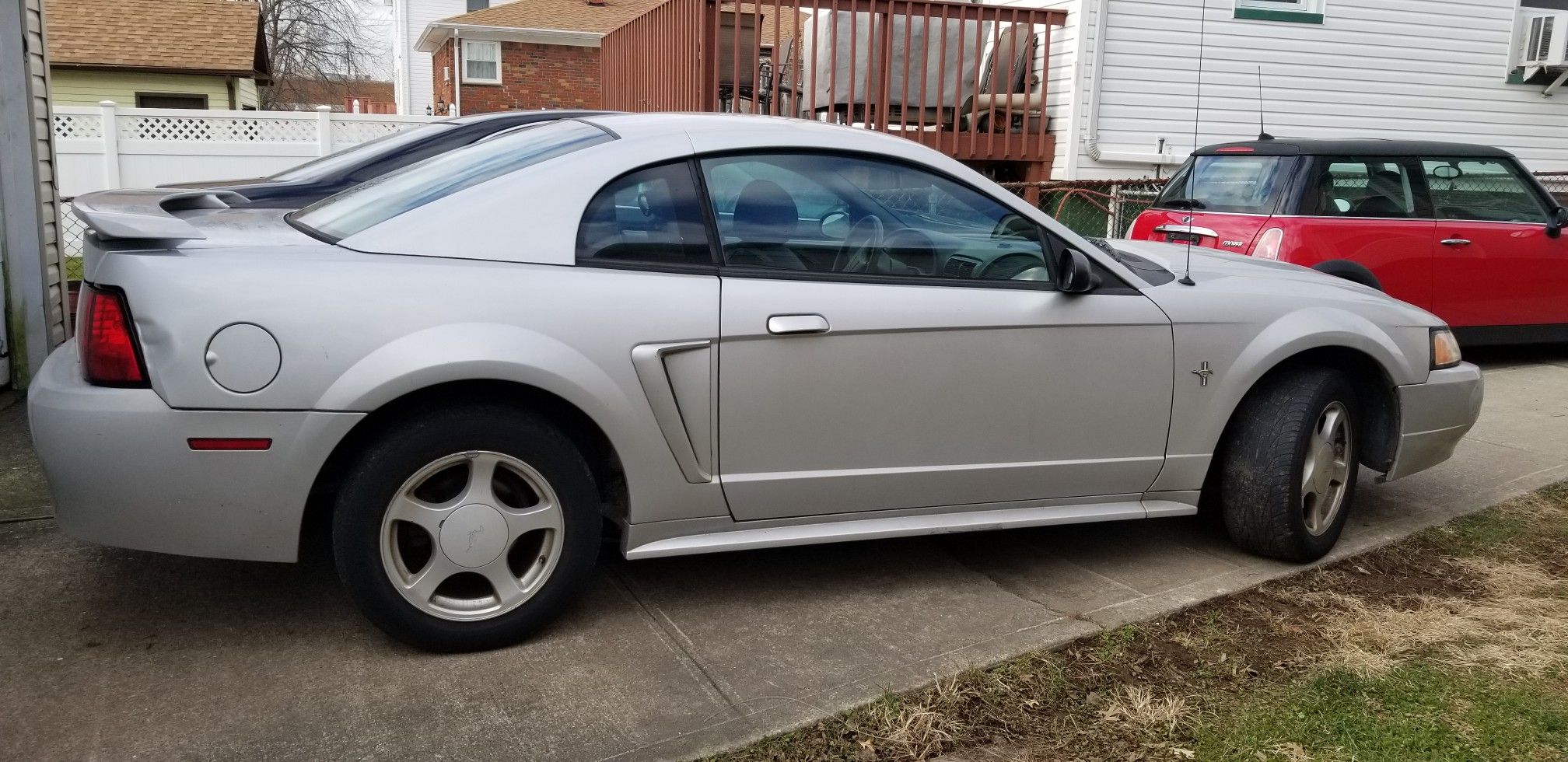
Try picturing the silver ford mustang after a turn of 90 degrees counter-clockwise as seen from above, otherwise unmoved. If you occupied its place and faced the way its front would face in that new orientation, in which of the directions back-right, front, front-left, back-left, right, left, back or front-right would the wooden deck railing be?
front

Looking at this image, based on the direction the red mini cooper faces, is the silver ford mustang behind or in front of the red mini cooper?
behind

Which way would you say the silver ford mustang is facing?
to the viewer's right

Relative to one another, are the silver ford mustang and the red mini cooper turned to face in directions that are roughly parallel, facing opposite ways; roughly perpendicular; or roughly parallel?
roughly parallel

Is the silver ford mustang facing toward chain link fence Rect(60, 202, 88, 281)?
no

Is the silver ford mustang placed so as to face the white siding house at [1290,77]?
no

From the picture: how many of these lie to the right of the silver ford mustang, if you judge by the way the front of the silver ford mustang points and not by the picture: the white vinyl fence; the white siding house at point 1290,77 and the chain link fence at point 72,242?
0

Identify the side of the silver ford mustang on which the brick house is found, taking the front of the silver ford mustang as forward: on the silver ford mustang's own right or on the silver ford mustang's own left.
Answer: on the silver ford mustang's own left

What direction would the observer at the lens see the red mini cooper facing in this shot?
facing away from the viewer and to the right of the viewer

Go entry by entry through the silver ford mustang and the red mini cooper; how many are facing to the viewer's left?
0

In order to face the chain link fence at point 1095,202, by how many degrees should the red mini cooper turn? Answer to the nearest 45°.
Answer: approximately 90° to its left

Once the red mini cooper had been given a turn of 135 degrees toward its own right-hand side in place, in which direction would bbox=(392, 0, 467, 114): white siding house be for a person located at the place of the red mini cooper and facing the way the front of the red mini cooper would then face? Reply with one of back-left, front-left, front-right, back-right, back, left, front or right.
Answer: back-right

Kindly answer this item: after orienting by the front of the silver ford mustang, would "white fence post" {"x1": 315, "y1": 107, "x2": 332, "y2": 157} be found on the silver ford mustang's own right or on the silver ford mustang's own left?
on the silver ford mustang's own left

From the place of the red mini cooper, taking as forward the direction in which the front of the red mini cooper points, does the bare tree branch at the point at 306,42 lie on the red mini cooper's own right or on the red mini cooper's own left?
on the red mini cooper's own left

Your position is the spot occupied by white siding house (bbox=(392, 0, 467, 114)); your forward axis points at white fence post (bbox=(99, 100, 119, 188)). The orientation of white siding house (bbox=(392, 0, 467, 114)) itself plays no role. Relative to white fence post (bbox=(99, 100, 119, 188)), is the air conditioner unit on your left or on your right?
left
